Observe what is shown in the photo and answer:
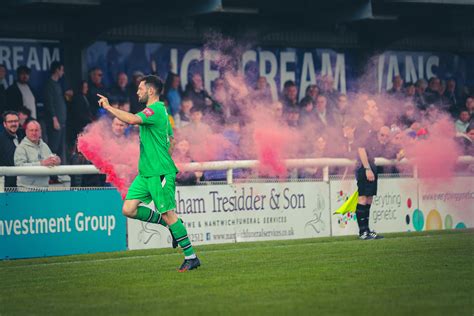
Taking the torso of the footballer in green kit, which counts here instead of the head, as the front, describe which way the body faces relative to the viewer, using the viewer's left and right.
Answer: facing to the left of the viewer

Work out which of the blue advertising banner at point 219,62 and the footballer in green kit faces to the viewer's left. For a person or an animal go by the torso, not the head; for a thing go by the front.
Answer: the footballer in green kit

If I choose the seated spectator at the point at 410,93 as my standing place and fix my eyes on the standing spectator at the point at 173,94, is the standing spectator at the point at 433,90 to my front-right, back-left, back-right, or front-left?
back-right

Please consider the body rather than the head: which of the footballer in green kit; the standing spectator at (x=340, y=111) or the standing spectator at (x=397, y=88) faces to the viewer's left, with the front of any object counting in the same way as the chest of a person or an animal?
the footballer in green kit

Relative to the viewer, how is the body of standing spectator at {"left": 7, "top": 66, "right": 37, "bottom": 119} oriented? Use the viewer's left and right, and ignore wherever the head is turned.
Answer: facing the viewer and to the right of the viewer

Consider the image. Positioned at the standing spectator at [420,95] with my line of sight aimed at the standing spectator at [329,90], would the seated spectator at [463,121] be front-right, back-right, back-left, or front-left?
back-left
